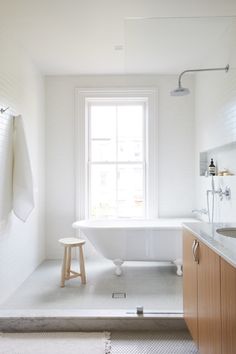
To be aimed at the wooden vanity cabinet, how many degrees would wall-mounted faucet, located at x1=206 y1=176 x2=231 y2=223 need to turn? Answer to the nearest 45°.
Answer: approximately 90° to its left

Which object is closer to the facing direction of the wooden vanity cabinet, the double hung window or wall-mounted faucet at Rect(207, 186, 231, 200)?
the double hung window

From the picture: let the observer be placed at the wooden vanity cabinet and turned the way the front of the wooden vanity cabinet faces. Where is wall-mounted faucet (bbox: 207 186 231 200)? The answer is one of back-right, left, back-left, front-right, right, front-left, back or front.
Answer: right

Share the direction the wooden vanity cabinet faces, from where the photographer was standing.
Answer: facing to the left of the viewer

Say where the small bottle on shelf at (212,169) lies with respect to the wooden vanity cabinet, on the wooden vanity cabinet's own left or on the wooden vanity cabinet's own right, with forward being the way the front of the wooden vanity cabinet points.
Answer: on the wooden vanity cabinet's own right

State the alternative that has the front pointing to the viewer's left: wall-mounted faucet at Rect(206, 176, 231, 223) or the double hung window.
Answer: the wall-mounted faucet

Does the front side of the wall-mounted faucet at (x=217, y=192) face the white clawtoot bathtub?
yes

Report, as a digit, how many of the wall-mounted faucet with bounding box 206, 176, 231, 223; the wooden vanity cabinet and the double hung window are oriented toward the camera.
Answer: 1

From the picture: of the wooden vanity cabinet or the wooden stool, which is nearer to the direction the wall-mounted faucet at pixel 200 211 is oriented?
the wooden stool

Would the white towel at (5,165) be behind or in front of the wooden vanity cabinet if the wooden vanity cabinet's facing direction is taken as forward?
in front

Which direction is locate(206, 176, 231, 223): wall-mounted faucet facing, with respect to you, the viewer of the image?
facing to the left of the viewer

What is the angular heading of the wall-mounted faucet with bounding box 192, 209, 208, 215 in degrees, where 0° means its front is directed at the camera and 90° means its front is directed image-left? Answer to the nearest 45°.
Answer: approximately 90°

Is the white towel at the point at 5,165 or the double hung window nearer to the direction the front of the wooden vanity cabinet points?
the white towel

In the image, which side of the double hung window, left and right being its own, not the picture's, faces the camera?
front
